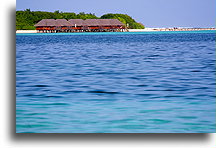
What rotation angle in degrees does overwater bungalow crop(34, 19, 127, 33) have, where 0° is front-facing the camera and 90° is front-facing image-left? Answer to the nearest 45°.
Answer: approximately 0°
